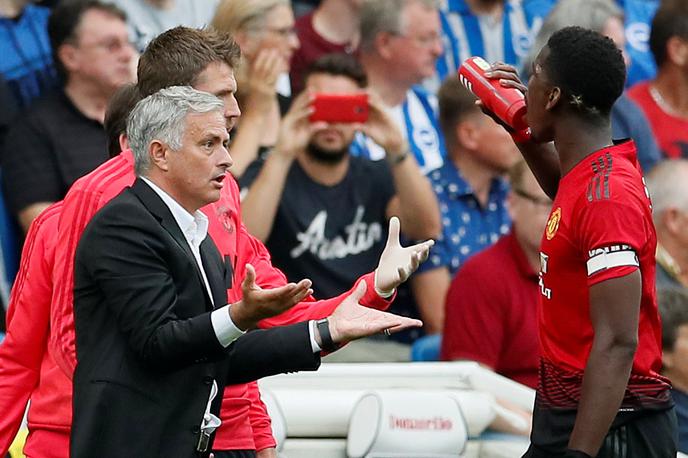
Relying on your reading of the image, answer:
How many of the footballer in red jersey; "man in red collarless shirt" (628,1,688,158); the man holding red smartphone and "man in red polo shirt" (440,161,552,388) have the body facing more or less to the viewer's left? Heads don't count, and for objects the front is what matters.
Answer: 1

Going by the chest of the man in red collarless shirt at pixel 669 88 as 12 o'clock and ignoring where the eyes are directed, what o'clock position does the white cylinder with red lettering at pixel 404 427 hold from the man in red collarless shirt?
The white cylinder with red lettering is roughly at 2 o'clock from the man in red collarless shirt.

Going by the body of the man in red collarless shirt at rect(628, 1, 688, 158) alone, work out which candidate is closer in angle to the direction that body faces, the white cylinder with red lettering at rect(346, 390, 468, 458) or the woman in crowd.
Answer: the white cylinder with red lettering

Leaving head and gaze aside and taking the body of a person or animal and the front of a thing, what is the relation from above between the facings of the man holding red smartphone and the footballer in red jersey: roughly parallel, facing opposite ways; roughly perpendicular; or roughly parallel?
roughly perpendicular

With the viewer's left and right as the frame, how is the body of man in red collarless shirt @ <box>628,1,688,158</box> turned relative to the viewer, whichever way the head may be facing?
facing the viewer and to the right of the viewer

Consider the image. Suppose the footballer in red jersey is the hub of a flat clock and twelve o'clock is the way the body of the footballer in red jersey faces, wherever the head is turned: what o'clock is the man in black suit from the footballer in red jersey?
The man in black suit is roughly at 11 o'clock from the footballer in red jersey.

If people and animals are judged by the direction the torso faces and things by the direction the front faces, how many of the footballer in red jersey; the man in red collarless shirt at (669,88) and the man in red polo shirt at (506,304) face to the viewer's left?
1

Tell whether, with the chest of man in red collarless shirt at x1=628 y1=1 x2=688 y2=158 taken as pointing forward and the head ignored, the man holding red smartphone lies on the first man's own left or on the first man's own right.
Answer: on the first man's own right

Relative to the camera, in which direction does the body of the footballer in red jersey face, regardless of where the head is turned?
to the viewer's left

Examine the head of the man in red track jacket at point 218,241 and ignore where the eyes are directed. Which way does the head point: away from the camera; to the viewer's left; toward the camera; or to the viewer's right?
to the viewer's right
